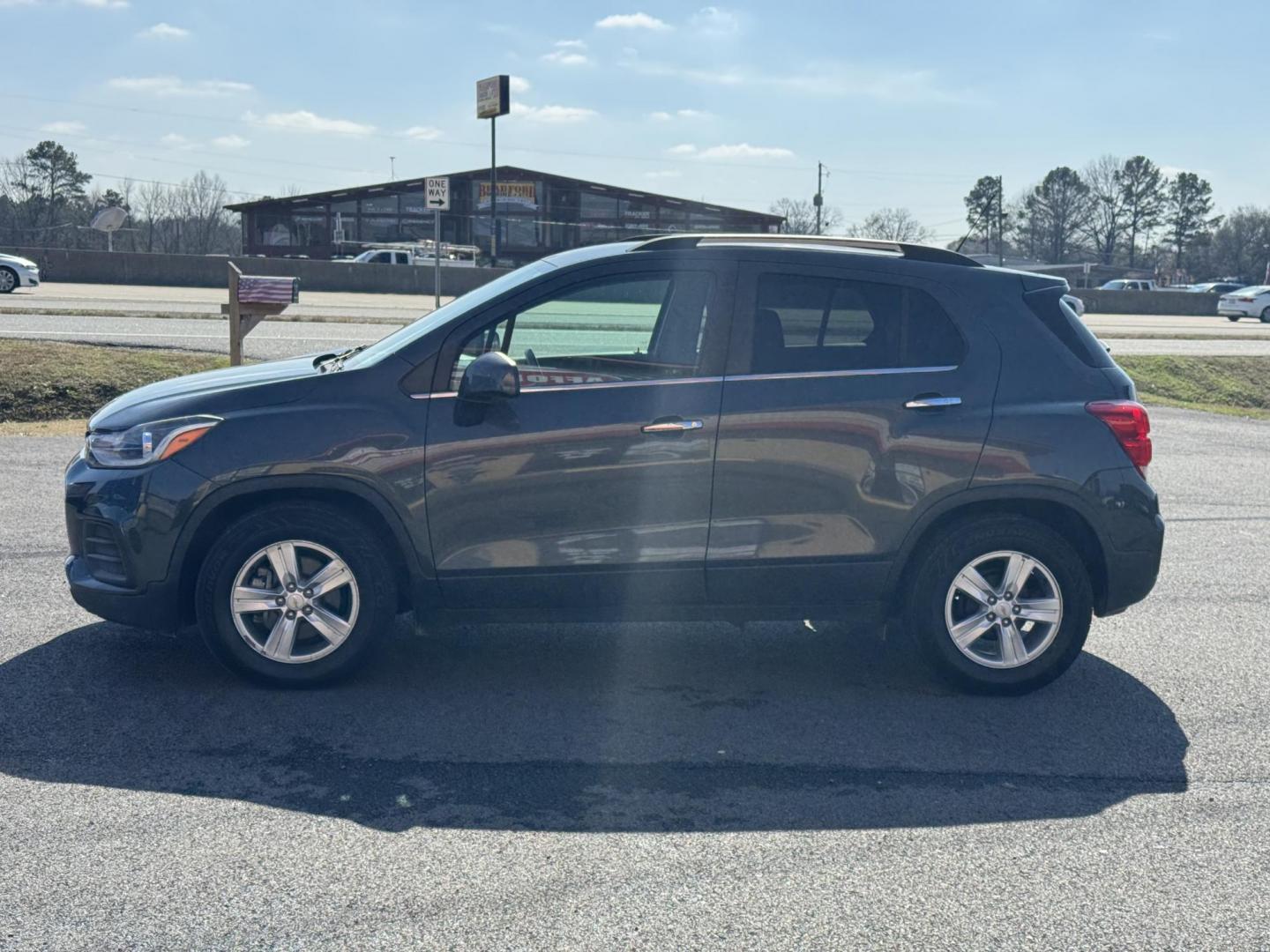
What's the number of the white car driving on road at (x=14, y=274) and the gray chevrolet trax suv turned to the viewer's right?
1

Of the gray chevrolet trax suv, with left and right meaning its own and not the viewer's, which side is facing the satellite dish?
right

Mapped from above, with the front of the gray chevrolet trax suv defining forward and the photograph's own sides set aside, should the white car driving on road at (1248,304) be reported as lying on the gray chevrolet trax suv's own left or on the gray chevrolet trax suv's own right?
on the gray chevrolet trax suv's own right

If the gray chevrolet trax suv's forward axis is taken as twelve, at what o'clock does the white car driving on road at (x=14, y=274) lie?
The white car driving on road is roughly at 2 o'clock from the gray chevrolet trax suv.

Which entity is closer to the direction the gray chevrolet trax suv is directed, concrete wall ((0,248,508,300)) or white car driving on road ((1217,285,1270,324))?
the concrete wall

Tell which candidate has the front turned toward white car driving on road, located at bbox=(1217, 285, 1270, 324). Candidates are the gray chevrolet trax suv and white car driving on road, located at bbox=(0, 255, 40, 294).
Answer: white car driving on road, located at bbox=(0, 255, 40, 294)

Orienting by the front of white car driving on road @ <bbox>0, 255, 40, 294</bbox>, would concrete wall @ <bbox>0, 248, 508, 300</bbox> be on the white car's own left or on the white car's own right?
on the white car's own left

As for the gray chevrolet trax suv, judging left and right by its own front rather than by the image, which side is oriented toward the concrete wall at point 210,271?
right

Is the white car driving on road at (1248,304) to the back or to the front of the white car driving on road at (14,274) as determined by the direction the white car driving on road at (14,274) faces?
to the front

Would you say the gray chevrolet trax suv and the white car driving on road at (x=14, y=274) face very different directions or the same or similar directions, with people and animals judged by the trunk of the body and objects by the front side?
very different directions

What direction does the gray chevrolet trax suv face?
to the viewer's left
